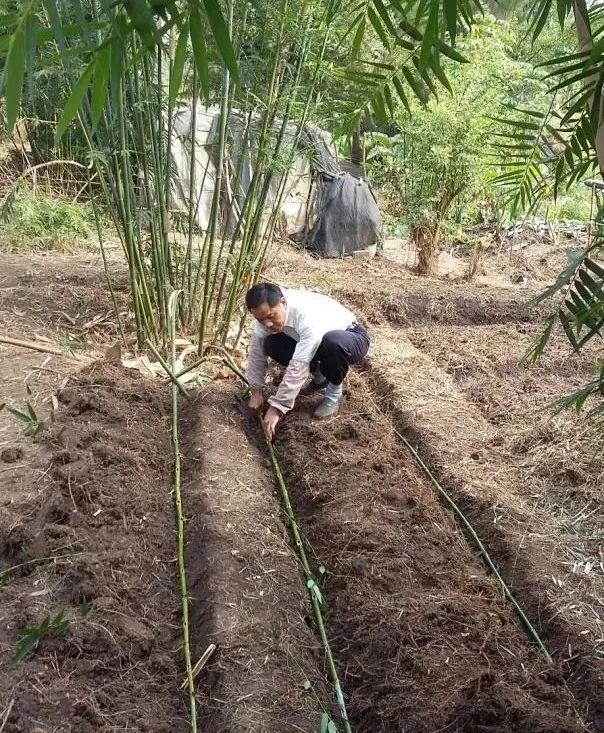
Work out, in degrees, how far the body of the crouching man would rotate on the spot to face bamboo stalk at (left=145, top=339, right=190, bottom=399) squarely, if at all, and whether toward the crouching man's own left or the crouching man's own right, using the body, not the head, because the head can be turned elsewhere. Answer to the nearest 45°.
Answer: approximately 45° to the crouching man's own right

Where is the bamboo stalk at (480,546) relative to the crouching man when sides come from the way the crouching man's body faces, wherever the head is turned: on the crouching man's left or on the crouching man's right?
on the crouching man's left

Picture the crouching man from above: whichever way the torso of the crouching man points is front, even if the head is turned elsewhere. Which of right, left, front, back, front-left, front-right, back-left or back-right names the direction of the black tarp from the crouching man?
back-right

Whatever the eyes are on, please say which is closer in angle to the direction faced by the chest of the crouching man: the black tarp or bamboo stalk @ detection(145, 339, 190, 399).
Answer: the bamboo stalk

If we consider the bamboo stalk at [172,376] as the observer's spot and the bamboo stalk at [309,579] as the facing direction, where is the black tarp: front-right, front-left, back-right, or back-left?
back-left

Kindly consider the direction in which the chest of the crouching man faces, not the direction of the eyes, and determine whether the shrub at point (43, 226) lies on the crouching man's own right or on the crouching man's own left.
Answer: on the crouching man's own right

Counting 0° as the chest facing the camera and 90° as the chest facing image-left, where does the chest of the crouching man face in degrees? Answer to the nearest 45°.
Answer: approximately 45°

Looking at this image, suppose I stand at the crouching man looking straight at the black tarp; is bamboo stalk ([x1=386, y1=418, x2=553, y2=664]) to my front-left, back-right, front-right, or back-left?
back-right

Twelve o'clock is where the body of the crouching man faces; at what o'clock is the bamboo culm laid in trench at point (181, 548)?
The bamboo culm laid in trench is roughly at 11 o'clock from the crouching man.

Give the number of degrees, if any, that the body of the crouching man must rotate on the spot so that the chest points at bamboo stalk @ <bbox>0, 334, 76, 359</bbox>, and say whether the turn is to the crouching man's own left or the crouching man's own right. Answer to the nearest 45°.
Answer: approximately 45° to the crouching man's own right

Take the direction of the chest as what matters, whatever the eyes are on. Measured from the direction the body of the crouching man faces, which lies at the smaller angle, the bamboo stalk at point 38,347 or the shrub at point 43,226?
the bamboo stalk
